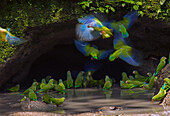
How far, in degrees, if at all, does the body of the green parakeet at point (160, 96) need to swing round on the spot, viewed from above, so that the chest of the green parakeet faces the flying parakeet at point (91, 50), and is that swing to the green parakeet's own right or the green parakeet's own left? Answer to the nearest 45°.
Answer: approximately 45° to the green parakeet's own right

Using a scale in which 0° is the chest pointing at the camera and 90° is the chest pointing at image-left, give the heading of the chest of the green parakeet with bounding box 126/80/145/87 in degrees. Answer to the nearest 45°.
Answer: approximately 90°

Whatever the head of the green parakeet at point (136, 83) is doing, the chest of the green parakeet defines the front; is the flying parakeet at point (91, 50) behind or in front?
in front

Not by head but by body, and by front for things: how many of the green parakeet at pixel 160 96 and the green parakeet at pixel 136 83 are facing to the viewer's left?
2

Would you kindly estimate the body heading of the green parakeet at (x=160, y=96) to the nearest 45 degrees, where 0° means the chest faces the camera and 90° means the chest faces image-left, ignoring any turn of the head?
approximately 90°

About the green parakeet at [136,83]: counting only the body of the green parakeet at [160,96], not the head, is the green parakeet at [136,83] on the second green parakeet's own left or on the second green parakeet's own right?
on the second green parakeet's own right

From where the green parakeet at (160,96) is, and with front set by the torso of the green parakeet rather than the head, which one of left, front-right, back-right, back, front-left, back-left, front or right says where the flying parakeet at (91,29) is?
front-right
